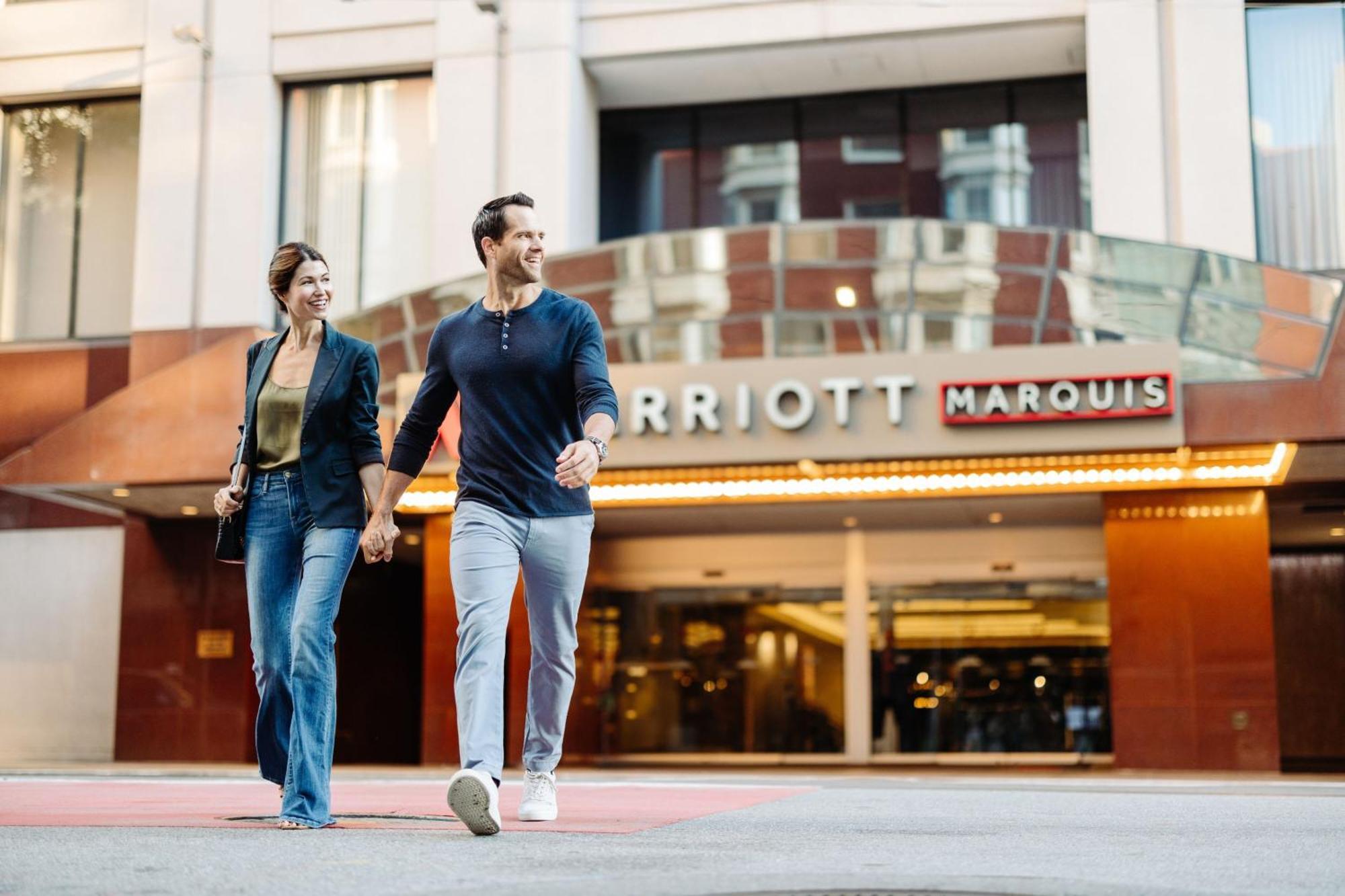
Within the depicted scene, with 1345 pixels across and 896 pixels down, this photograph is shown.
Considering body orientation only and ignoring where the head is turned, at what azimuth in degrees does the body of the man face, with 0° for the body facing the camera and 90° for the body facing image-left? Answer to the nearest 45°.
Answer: approximately 0°

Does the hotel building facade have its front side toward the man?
yes

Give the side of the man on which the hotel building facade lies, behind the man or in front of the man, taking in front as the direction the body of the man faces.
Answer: behind

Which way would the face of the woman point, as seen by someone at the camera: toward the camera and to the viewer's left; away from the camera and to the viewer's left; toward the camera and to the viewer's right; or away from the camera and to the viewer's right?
toward the camera and to the viewer's right

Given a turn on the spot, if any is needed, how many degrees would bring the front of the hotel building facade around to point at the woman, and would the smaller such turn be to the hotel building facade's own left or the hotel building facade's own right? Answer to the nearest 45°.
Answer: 0° — it already faces them

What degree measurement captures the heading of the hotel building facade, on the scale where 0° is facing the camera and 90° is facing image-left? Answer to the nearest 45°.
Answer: approximately 0°

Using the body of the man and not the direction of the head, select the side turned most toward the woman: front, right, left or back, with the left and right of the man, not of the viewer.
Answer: right

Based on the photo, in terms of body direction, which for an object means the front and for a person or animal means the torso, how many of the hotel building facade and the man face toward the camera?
2
